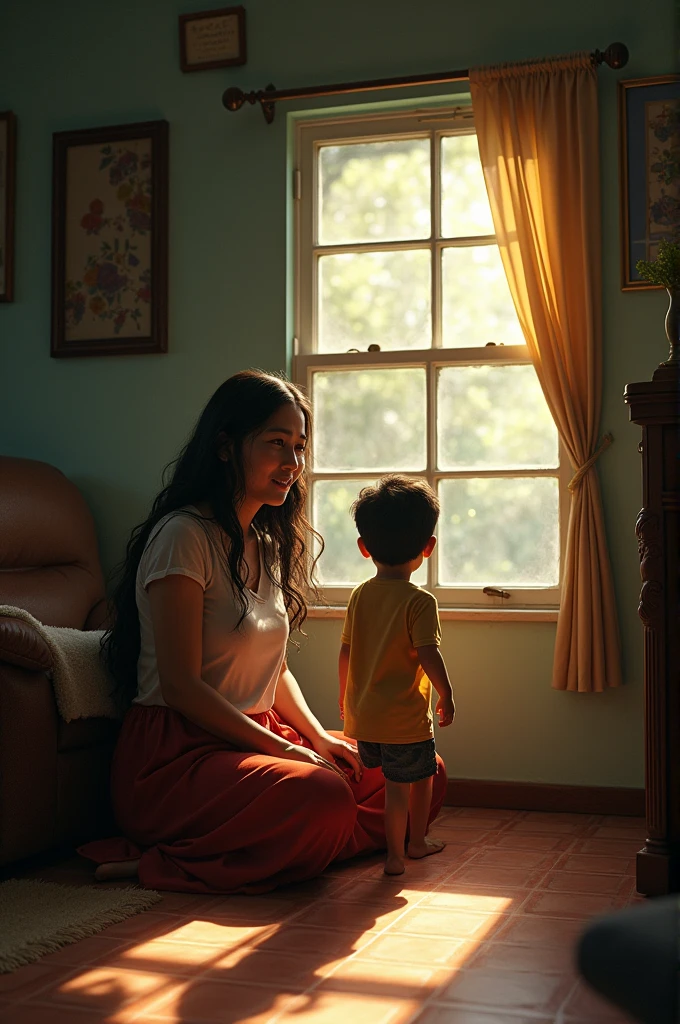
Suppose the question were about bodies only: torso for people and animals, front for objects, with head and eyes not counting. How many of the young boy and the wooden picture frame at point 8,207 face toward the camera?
1

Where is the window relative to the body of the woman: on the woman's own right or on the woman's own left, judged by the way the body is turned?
on the woman's own left

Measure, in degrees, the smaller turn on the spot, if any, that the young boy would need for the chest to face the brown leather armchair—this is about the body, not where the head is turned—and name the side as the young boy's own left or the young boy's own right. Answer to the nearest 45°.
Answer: approximately 135° to the young boy's own left

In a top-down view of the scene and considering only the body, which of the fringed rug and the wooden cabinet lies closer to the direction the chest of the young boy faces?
the wooden cabinet

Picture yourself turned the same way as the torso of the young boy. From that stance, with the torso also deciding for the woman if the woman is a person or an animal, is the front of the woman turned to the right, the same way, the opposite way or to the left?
to the right

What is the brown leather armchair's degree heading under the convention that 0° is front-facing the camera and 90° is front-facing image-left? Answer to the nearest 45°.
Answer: approximately 315°

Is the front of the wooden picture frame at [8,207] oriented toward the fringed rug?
yes

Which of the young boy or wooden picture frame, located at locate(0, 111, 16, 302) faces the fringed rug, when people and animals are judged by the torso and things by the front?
the wooden picture frame
